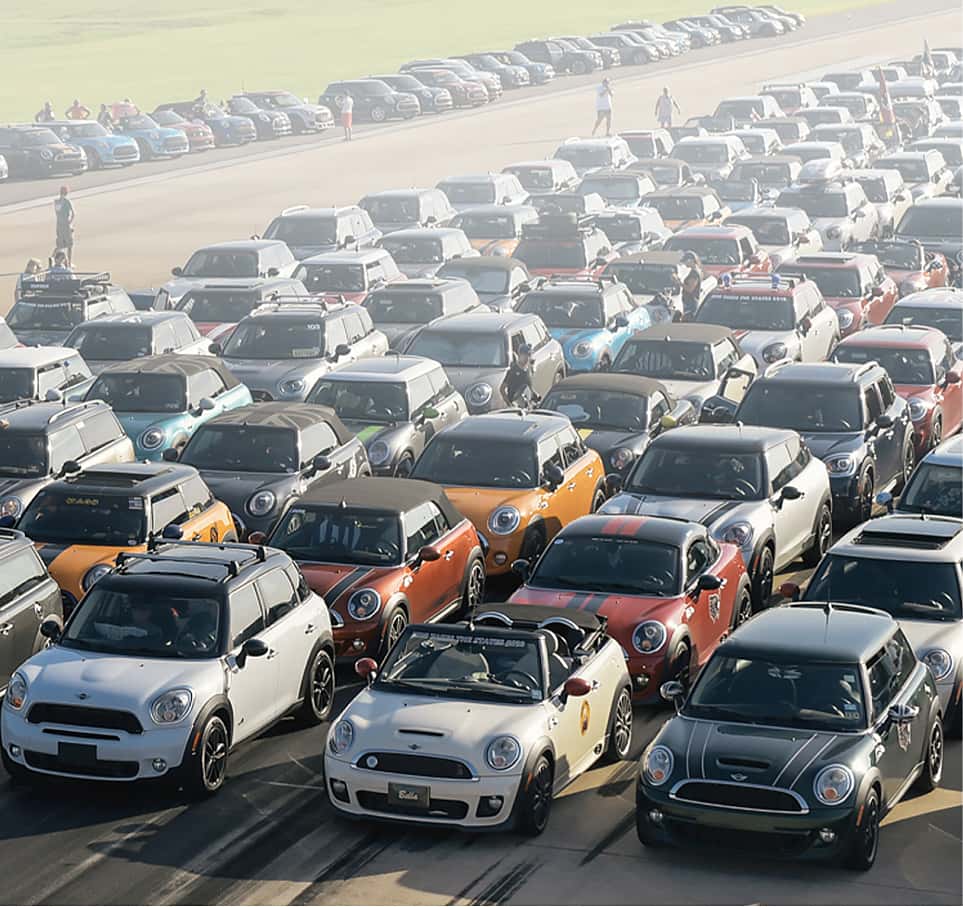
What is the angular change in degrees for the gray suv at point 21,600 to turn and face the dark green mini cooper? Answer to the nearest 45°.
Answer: approximately 90° to its left

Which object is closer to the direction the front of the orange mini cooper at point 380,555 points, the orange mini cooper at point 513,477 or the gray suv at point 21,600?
the gray suv

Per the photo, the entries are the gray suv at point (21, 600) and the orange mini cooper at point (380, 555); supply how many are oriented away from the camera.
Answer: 0

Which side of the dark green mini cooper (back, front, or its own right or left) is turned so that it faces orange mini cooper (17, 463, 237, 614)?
right

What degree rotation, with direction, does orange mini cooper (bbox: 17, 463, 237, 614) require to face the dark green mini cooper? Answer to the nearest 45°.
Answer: approximately 90° to its left

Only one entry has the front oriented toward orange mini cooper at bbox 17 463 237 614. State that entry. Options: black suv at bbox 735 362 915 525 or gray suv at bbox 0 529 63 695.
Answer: black suv at bbox 735 362 915 525

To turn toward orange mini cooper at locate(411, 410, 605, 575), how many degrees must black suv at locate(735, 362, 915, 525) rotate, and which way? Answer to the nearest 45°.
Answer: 0° — it already faces it
